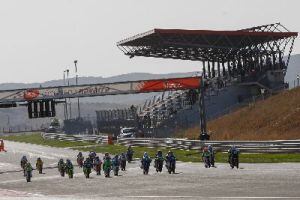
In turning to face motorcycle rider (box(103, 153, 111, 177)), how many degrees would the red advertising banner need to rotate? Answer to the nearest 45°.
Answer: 0° — it already faces them

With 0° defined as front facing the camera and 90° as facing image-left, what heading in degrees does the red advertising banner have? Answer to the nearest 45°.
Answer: approximately 0°
